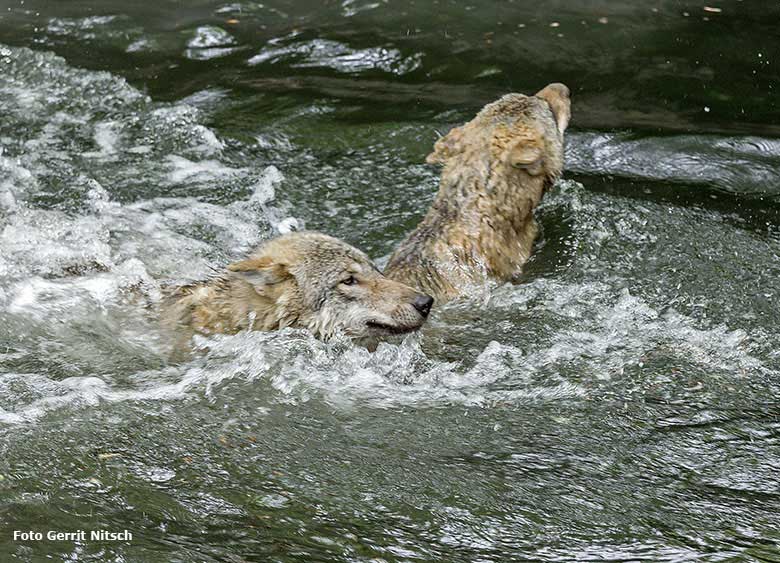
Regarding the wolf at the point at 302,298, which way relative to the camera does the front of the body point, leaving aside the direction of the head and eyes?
to the viewer's right

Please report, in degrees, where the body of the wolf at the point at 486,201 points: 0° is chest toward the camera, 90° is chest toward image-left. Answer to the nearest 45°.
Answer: approximately 225°
